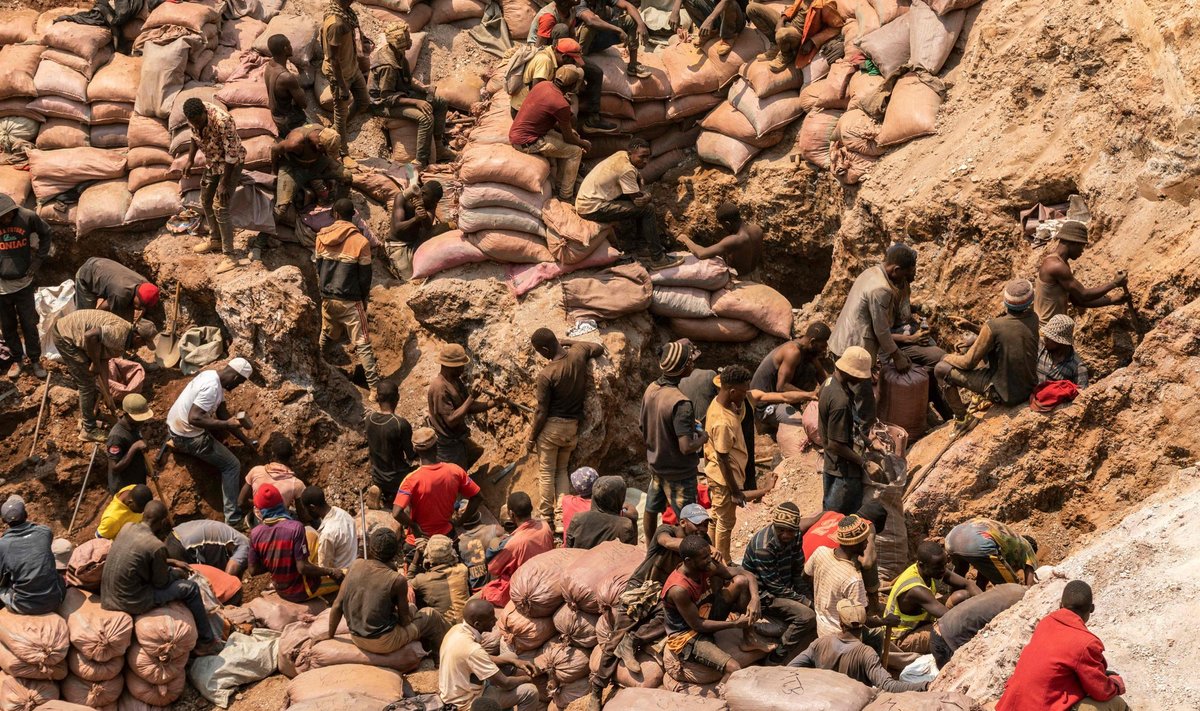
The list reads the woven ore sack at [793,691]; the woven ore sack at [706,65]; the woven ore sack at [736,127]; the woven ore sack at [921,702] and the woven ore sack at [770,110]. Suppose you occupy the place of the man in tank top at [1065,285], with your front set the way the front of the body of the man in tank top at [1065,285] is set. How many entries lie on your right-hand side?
2

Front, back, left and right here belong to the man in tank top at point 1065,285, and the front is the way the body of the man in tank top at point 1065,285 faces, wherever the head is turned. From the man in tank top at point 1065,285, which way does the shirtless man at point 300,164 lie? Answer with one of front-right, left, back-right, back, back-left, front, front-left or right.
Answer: back

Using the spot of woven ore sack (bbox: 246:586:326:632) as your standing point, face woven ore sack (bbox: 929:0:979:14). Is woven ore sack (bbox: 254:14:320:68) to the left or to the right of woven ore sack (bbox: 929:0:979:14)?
left

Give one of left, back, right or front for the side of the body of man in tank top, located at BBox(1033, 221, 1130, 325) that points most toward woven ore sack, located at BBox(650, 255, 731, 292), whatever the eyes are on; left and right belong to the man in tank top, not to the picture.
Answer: back

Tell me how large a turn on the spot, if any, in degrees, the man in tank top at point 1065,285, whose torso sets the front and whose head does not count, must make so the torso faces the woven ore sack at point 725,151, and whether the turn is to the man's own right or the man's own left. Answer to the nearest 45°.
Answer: approximately 135° to the man's own left

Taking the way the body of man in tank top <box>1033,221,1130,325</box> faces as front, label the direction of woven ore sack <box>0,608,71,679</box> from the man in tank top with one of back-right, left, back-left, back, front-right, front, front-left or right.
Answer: back-right

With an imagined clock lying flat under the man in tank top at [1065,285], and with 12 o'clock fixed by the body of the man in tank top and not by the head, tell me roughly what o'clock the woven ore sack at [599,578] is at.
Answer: The woven ore sack is roughly at 4 o'clock from the man in tank top.

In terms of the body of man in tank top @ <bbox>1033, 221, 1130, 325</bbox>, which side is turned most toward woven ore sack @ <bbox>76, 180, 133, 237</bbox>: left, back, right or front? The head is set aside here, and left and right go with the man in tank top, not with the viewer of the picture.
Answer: back

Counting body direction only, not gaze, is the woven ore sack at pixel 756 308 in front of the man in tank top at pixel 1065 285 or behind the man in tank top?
behind

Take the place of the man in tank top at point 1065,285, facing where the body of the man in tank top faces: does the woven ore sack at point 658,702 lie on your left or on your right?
on your right

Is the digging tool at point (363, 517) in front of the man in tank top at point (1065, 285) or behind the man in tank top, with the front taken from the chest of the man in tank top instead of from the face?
behind

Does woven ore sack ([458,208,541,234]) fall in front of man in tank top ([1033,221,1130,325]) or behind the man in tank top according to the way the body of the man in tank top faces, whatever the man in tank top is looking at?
behind

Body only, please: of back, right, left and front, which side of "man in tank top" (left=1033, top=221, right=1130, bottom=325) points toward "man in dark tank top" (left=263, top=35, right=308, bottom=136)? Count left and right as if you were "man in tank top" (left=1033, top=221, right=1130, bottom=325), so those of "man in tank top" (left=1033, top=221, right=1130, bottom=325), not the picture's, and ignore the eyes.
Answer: back

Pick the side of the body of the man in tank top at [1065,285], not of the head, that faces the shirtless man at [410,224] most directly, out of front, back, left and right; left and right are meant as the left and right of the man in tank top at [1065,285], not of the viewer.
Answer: back

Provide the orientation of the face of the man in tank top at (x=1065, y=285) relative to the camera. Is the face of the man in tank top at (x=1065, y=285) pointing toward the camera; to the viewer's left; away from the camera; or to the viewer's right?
to the viewer's right

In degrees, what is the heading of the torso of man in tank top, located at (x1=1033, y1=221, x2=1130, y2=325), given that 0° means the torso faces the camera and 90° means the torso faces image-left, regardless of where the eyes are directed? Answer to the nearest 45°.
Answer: approximately 270°

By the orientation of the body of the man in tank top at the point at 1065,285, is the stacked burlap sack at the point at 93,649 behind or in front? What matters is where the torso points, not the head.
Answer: behind

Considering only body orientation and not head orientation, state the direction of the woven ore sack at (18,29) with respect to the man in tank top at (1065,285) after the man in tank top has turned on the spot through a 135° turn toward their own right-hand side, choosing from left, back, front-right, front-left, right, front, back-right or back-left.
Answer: front-right

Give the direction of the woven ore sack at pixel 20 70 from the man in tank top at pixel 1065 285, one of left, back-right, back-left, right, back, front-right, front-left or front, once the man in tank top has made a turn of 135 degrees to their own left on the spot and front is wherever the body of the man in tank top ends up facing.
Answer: front-left

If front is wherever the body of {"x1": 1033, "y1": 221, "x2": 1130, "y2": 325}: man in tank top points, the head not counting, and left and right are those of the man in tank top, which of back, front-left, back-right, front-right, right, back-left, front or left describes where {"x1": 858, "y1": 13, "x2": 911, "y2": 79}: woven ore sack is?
back-left
